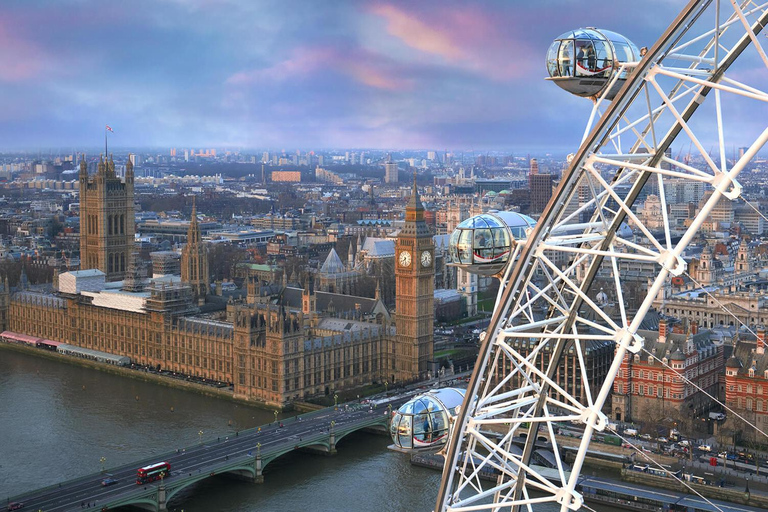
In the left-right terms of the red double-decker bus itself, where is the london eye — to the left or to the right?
on its left

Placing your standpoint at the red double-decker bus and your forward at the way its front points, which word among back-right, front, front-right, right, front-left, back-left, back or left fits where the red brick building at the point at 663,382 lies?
back-left

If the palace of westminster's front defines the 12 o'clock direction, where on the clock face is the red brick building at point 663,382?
The red brick building is roughly at 9 o'clock from the palace of westminster.

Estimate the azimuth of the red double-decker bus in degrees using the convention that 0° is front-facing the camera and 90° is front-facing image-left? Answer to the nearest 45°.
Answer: approximately 45°

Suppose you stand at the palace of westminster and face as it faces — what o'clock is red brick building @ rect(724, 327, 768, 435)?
The red brick building is roughly at 9 o'clock from the palace of westminster.

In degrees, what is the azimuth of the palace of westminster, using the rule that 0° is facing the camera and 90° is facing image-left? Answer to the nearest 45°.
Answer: approximately 45°

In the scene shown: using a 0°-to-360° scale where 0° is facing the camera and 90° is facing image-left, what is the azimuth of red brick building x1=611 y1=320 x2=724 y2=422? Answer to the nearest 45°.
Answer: approximately 45°

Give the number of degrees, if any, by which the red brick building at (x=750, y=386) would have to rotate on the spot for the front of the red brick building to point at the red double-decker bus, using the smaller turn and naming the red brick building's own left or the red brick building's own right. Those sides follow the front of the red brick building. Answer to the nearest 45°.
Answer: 0° — it already faces it

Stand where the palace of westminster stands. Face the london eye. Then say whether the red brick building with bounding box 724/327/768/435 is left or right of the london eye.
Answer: left
